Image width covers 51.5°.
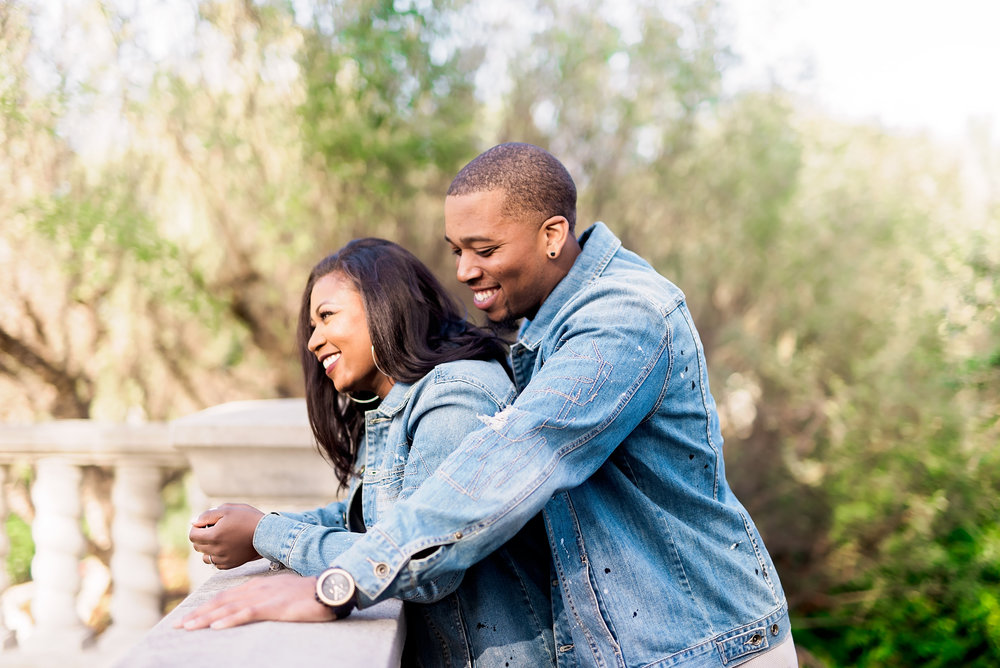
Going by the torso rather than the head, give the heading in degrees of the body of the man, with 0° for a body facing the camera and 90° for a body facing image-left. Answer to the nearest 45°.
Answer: approximately 90°

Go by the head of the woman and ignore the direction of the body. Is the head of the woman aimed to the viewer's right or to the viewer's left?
to the viewer's left
